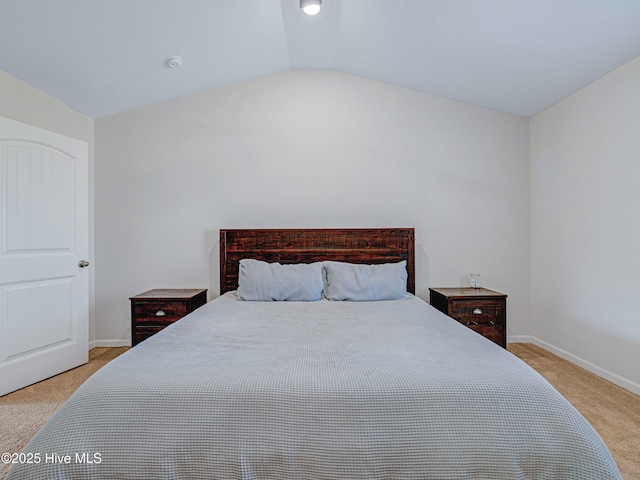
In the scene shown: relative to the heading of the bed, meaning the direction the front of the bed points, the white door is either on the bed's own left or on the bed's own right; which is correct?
on the bed's own right

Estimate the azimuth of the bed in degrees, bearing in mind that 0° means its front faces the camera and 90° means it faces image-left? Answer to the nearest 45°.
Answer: approximately 0°
